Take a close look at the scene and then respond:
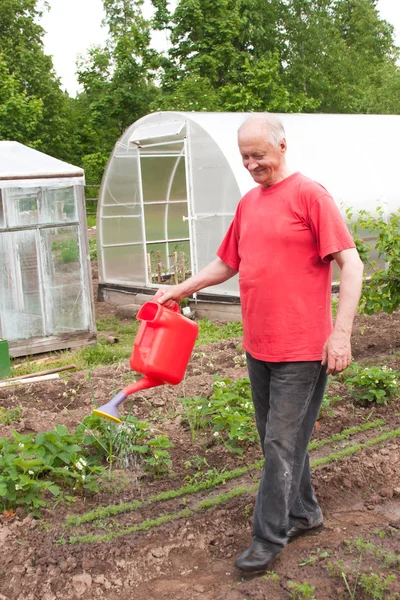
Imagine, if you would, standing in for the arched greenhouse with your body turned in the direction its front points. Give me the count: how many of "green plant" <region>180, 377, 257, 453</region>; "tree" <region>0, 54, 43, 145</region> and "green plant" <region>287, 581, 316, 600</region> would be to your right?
1

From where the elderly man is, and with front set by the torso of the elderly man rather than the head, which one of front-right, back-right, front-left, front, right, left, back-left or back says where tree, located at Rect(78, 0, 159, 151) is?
back-right

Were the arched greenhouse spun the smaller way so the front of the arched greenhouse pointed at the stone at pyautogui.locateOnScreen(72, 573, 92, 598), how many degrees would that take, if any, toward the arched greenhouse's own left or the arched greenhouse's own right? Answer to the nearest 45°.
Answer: approximately 45° to the arched greenhouse's own left

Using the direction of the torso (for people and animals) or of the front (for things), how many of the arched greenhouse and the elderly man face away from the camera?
0

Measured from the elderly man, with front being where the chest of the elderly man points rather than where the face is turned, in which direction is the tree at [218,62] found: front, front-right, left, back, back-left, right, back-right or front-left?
back-right

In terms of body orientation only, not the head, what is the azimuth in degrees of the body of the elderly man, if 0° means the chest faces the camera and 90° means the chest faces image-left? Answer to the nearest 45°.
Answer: approximately 45°

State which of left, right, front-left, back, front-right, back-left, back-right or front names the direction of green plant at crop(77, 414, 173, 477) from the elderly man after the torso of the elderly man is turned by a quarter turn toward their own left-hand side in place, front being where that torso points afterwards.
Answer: back

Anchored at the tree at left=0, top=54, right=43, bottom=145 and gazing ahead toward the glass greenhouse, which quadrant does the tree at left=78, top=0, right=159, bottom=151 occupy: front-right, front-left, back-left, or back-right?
back-left
